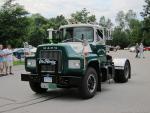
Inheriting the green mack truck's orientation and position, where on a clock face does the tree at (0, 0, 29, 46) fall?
The tree is roughly at 4 o'clock from the green mack truck.

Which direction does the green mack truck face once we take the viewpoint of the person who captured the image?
facing the viewer and to the left of the viewer
